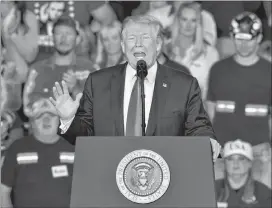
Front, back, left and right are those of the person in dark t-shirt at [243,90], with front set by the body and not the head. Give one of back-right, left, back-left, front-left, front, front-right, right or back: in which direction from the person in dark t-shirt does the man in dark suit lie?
front

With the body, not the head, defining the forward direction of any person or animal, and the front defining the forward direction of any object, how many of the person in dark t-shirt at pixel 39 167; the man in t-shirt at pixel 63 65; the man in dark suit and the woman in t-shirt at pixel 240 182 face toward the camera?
4

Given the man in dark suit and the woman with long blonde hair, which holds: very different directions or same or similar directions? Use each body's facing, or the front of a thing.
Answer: same or similar directions

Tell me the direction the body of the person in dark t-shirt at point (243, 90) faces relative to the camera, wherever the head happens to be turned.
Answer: toward the camera

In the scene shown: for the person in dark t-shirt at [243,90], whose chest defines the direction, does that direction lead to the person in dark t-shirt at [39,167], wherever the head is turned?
no

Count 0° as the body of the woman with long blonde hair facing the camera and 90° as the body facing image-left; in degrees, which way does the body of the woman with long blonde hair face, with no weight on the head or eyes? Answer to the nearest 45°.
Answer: approximately 0°

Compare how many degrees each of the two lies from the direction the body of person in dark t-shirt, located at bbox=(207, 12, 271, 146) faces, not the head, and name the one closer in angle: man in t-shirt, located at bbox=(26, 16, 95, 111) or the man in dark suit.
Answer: the man in dark suit

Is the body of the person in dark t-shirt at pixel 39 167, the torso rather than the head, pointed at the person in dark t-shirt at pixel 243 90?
no

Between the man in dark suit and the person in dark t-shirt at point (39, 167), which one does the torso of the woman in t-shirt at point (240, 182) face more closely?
the man in dark suit

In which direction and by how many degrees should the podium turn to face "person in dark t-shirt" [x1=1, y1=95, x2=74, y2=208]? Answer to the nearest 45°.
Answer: approximately 180°

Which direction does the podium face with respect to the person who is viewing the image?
facing the viewer

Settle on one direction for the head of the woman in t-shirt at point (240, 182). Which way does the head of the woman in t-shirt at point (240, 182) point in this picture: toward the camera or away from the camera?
toward the camera

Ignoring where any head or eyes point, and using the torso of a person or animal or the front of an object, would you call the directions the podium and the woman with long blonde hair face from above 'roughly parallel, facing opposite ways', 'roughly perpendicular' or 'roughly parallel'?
roughly parallel

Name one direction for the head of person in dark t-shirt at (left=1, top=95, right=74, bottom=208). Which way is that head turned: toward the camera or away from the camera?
toward the camera

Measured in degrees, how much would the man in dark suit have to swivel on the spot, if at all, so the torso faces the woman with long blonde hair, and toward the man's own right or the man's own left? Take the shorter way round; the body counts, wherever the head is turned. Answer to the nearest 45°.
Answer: approximately 180°

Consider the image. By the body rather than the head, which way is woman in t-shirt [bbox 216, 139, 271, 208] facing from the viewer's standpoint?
toward the camera
